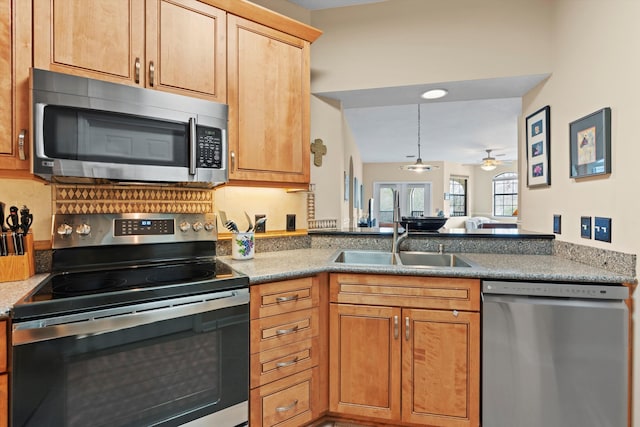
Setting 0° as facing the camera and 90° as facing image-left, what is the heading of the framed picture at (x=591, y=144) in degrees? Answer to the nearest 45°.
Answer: approximately 45°

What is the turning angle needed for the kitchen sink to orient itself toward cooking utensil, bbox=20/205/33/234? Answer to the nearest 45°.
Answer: approximately 45° to its right

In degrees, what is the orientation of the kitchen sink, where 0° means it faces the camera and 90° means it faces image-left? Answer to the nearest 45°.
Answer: approximately 0°

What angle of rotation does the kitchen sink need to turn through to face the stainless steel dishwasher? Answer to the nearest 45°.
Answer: approximately 45° to its left

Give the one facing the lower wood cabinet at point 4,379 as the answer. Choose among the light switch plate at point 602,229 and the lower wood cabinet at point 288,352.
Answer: the light switch plate

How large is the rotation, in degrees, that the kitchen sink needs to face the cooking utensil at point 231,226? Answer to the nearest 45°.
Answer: approximately 45° to its right

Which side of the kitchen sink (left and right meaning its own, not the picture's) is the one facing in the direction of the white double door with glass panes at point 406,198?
back

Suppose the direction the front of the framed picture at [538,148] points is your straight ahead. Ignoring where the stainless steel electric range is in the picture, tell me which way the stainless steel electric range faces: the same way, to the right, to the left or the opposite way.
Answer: to the left

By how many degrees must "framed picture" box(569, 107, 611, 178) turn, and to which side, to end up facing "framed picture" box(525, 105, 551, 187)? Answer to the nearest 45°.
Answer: approximately 90° to its right

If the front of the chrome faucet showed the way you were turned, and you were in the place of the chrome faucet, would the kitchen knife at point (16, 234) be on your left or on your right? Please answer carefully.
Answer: on your right
